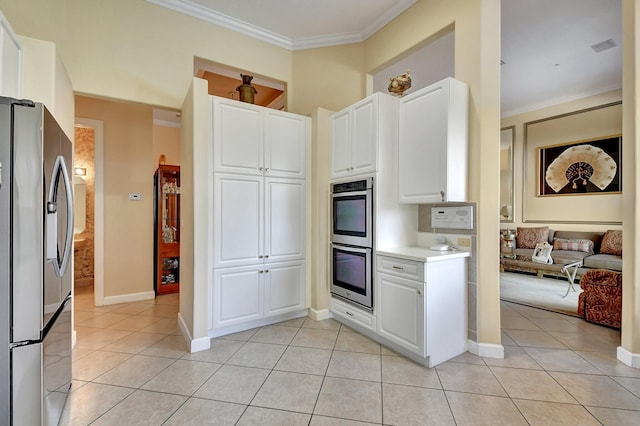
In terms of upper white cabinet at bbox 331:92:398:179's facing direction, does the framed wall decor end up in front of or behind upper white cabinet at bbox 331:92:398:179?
behind

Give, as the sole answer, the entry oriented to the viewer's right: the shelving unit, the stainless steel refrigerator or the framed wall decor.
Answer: the stainless steel refrigerator

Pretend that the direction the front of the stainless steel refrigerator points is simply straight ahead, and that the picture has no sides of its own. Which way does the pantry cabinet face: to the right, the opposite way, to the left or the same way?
to the right

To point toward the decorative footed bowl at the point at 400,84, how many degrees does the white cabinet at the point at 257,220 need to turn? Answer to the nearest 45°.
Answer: approximately 45° to its left

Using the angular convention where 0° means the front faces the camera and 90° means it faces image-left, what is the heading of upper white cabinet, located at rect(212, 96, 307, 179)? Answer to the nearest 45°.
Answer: approximately 315°

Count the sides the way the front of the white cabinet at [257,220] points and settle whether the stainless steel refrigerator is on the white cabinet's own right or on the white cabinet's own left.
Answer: on the white cabinet's own right

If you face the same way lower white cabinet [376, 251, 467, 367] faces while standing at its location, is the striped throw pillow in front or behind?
behind

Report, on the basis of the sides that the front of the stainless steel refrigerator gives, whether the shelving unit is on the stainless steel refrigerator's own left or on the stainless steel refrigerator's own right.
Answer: on the stainless steel refrigerator's own left

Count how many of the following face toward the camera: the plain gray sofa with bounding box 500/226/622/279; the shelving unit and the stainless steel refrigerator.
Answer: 2

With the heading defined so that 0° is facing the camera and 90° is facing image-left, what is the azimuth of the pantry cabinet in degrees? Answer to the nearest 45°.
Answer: approximately 315°

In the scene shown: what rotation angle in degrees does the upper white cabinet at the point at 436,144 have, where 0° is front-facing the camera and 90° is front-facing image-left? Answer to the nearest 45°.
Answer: approximately 45°
